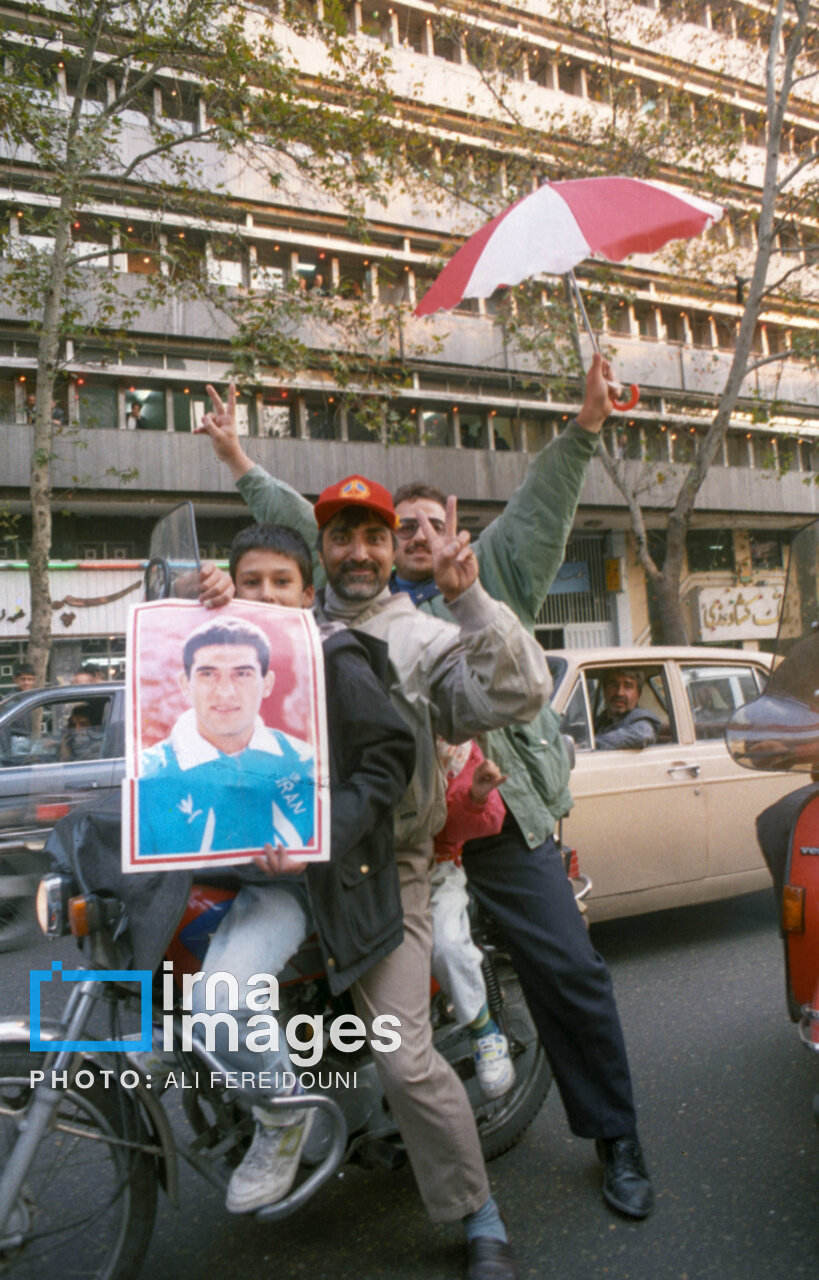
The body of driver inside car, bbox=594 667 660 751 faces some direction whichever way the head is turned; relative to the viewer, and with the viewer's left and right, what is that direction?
facing the viewer and to the left of the viewer

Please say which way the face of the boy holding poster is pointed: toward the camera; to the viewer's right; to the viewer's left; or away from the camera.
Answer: toward the camera

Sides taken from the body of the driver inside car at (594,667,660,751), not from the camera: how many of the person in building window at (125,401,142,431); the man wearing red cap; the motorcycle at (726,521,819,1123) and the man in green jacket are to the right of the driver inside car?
1

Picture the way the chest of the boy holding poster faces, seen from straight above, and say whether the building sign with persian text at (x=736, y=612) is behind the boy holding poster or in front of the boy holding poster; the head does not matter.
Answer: behind

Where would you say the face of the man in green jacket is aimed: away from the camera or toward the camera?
toward the camera

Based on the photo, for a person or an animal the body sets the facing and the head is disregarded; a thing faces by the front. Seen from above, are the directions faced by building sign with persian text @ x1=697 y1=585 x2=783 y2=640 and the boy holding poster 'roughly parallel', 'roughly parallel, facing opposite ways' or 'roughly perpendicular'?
roughly parallel

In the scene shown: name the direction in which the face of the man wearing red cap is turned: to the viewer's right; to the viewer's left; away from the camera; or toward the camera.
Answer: toward the camera

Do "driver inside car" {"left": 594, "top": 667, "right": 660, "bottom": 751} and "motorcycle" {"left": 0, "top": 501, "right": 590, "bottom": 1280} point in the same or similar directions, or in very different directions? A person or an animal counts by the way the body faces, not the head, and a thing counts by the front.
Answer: same or similar directions

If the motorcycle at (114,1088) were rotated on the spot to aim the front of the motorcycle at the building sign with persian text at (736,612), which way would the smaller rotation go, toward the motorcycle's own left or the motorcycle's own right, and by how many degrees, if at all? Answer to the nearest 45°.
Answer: approximately 180°

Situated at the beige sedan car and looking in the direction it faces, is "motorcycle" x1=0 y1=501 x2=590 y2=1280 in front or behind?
in front

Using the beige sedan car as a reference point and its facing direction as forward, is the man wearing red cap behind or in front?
in front

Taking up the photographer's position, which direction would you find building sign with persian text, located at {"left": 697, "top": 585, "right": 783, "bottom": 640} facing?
facing the viewer

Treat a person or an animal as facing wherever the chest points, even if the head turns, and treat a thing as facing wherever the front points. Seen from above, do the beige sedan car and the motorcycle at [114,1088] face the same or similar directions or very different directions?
same or similar directions

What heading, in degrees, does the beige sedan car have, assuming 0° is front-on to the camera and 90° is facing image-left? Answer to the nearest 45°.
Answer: approximately 45°

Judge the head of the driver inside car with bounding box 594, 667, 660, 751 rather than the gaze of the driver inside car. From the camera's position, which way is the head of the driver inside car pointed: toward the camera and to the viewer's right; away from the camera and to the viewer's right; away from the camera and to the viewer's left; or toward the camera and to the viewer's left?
toward the camera and to the viewer's left

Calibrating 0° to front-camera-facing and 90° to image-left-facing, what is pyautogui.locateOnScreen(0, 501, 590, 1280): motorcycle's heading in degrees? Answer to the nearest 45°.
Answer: approximately 45°

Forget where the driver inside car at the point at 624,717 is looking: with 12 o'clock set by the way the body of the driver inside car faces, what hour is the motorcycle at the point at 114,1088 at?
The motorcycle is roughly at 11 o'clock from the driver inside car.

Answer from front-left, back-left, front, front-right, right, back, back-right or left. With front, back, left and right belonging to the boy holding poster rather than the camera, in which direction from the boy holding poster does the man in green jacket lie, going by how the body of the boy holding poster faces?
back

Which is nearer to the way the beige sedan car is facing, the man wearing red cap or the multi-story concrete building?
the man wearing red cap

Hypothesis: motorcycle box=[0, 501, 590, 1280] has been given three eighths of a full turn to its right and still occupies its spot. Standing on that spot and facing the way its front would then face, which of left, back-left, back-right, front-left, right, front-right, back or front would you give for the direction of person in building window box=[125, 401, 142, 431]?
front

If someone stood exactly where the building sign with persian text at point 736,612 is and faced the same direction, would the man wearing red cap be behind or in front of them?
in front
